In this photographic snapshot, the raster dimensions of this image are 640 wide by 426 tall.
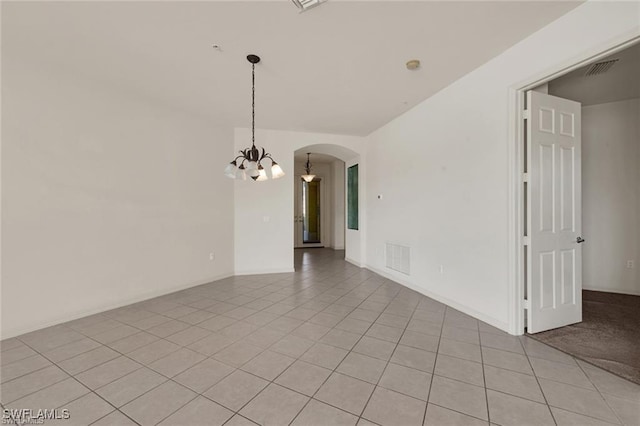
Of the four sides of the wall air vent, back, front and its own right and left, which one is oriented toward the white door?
left

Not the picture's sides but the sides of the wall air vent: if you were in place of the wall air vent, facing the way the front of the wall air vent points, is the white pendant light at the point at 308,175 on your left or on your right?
on your right
